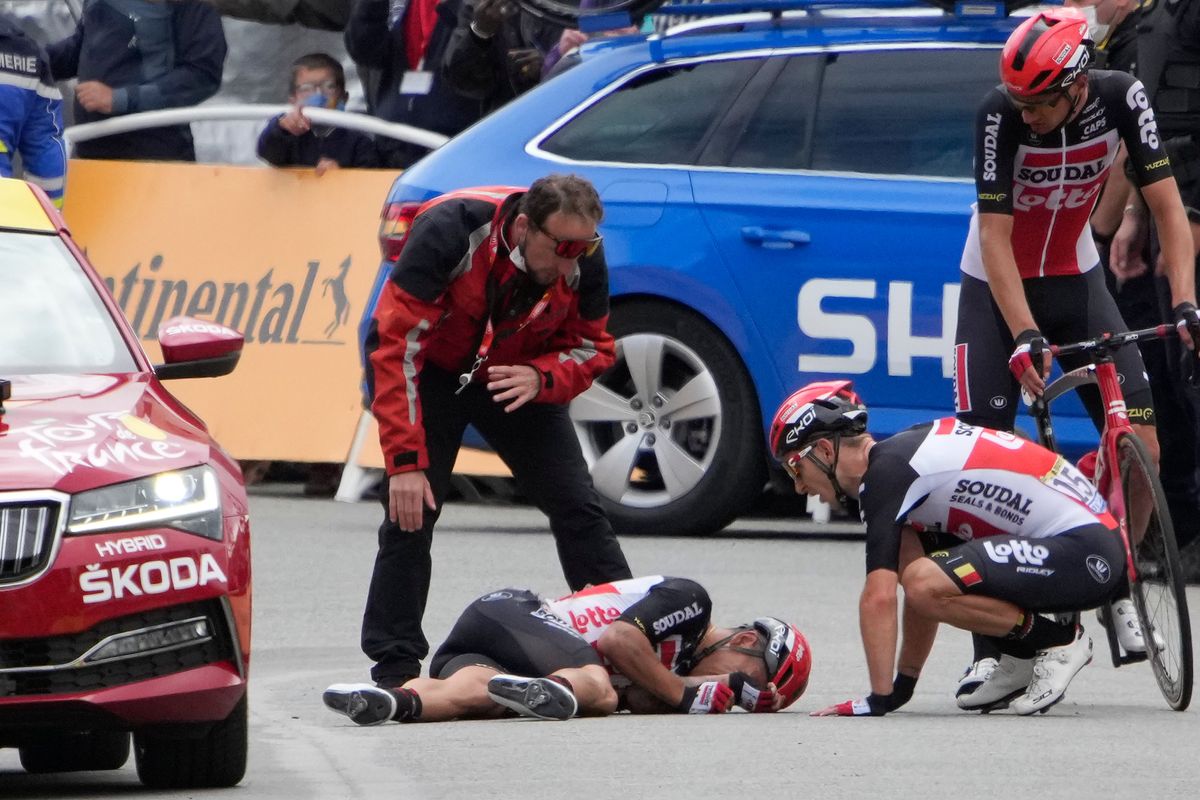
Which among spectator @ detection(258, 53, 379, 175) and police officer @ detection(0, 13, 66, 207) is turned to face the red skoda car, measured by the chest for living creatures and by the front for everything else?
spectator @ detection(258, 53, 379, 175)

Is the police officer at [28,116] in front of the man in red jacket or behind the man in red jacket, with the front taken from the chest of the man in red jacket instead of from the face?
behind

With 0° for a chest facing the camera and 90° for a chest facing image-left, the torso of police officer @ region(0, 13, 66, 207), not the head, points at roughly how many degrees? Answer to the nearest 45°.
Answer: approximately 180°

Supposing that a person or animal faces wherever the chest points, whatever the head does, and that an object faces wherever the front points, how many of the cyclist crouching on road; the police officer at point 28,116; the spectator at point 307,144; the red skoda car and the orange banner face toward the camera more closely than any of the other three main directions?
3

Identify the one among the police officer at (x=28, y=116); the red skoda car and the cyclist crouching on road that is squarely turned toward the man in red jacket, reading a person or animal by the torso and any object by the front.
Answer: the cyclist crouching on road

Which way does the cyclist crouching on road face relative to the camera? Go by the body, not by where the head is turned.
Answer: to the viewer's left
